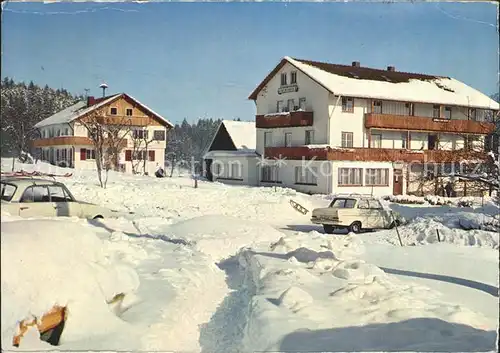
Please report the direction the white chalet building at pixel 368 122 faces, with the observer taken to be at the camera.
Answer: facing the viewer and to the right of the viewer

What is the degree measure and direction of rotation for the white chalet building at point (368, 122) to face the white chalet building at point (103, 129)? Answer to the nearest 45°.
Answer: approximately 135° to its right
